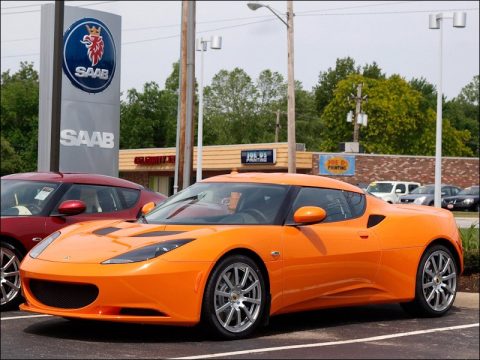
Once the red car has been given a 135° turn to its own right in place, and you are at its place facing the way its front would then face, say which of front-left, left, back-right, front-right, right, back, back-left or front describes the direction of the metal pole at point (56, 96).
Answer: front

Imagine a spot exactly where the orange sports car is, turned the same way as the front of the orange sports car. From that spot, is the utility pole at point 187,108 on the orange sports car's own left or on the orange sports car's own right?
on the orange sports car's own right

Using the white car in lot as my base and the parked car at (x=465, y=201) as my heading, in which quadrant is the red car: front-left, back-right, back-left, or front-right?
back-right

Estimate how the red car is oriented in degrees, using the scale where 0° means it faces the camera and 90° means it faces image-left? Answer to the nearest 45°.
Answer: approximately 45°

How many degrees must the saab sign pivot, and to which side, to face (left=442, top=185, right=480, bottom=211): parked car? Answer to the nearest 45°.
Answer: approximately 90° to its left

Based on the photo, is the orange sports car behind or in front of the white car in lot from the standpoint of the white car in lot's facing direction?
in front

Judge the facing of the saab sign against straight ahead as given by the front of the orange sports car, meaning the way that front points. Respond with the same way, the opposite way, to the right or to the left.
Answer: to the left

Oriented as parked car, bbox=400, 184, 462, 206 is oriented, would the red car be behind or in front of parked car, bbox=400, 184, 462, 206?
in front

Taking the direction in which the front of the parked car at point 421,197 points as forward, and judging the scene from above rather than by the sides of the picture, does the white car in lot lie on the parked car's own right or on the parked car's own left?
on the parked car's own right
